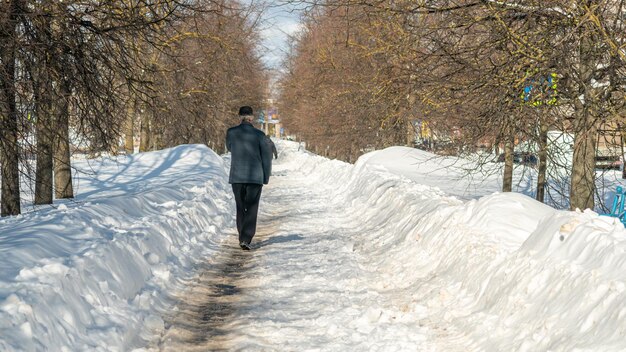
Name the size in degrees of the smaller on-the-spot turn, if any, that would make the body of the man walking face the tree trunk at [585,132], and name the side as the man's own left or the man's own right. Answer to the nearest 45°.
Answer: approximately 90° to the man's own right

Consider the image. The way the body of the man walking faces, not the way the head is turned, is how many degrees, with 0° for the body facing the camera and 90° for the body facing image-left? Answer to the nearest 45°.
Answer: approximately 180°
